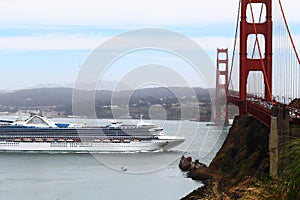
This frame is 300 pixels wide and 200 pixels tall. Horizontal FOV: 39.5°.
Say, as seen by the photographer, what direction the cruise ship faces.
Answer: facing to the right of the viewer
